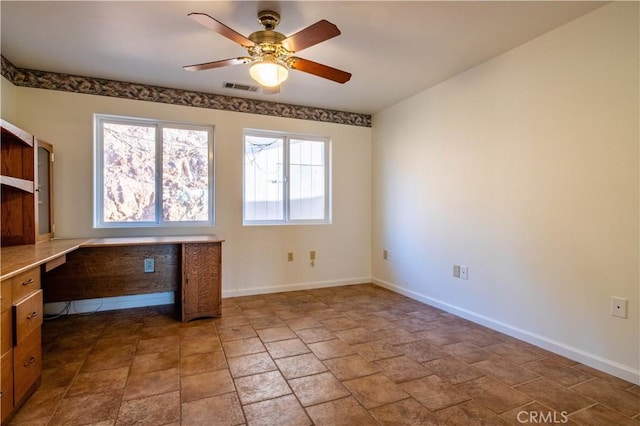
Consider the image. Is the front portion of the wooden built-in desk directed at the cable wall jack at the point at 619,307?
yes

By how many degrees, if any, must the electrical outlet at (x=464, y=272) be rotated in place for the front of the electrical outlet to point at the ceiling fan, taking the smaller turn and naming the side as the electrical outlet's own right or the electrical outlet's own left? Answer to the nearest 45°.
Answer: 0° — it already faces it

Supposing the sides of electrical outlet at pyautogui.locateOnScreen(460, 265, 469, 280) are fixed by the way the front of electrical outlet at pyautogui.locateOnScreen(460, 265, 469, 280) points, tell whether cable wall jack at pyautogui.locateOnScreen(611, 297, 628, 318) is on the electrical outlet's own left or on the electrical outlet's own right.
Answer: on the electrical outlet's own left

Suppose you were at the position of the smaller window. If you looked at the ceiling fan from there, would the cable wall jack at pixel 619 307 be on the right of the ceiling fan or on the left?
left

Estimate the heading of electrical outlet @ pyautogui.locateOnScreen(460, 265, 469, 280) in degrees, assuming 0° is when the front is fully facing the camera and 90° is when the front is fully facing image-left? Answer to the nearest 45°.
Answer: approximately 45°

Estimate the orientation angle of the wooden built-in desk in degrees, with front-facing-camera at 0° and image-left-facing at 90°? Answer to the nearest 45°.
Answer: approximately 315°

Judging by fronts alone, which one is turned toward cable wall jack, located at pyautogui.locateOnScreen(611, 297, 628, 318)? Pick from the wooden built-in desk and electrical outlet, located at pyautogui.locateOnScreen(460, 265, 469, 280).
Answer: the wooden built-in desk
